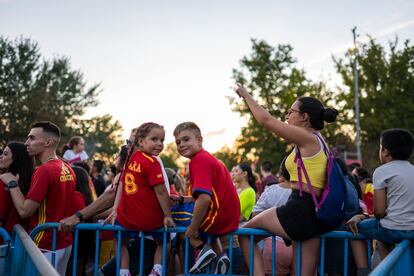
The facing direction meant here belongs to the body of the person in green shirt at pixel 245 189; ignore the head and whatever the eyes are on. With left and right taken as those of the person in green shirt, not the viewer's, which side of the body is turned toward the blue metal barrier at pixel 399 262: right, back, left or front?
left

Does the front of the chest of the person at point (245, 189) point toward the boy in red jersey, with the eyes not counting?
no

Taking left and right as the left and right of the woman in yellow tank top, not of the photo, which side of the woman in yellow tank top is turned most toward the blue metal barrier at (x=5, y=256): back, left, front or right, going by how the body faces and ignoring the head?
front

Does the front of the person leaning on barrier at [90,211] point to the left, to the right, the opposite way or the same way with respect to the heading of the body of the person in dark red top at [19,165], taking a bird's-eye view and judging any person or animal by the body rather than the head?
the same way

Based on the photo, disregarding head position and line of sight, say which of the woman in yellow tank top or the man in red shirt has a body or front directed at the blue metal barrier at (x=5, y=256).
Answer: the woman in yellow tank top

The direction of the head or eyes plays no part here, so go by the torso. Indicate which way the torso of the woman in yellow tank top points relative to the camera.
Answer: to the viewer's left
